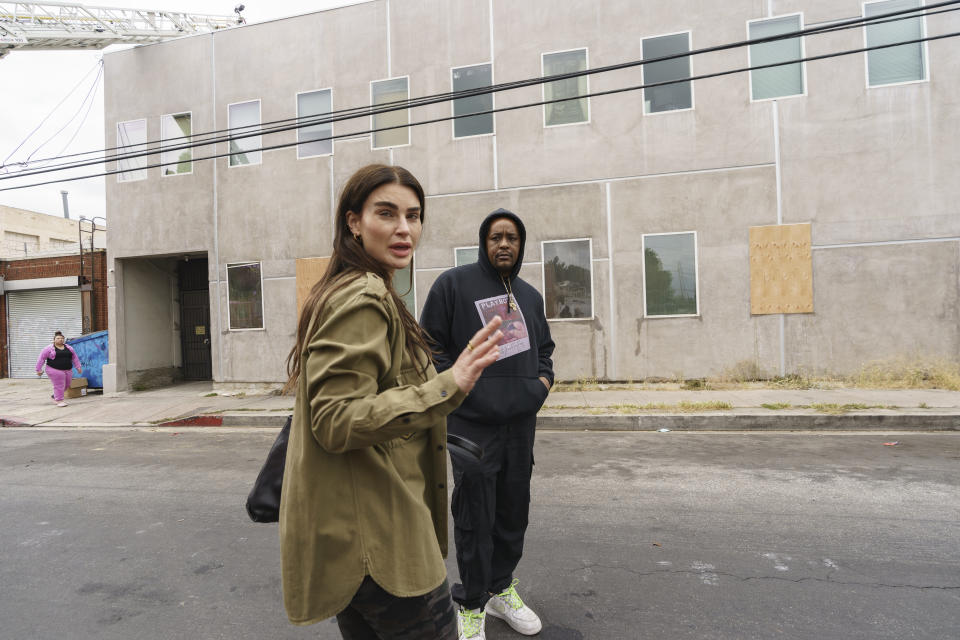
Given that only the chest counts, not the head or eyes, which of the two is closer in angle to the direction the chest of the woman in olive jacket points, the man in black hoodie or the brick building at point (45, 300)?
the man in black hoodie

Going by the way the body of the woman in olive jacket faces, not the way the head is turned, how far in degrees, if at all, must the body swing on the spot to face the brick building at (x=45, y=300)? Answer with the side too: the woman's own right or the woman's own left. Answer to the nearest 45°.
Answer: approximately 135° to the woman's own left

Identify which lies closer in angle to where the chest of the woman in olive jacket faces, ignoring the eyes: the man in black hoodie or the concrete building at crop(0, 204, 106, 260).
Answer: the man in black hoodie

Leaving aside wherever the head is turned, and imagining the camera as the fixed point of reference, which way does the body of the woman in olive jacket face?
to the viewer's right

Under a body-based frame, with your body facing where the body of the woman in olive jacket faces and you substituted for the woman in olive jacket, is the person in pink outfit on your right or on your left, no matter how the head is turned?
on your left

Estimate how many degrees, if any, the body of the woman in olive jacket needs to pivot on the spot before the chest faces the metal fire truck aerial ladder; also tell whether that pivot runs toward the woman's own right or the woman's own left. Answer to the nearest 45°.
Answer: approximately 135° to the woman's own left

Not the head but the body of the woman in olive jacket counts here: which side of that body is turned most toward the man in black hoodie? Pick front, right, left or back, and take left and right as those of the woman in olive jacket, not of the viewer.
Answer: left

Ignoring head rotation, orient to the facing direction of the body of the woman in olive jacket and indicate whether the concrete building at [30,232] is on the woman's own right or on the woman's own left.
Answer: on the woman's own left

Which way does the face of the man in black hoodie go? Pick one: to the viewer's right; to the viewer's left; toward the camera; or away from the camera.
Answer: toward the camera
